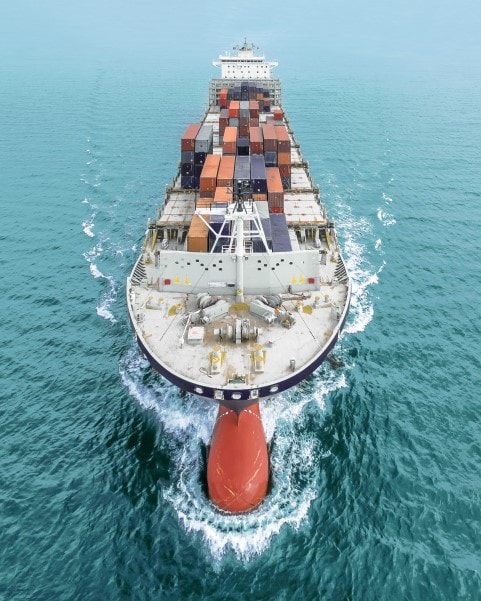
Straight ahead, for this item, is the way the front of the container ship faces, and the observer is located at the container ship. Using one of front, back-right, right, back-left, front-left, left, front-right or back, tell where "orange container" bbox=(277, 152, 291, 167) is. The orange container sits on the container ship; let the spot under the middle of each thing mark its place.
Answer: back

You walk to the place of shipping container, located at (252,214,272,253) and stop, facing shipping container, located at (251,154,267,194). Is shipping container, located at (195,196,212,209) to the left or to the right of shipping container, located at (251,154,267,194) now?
left

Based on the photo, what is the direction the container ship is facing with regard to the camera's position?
facing the viewer
